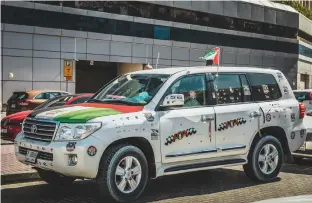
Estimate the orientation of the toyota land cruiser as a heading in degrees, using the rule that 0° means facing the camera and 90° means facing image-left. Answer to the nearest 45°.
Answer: approximately 45°
